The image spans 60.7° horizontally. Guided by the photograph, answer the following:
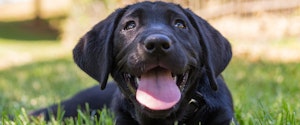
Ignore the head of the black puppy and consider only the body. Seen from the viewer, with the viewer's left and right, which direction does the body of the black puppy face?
facing the viewer and to the right of the viewer
